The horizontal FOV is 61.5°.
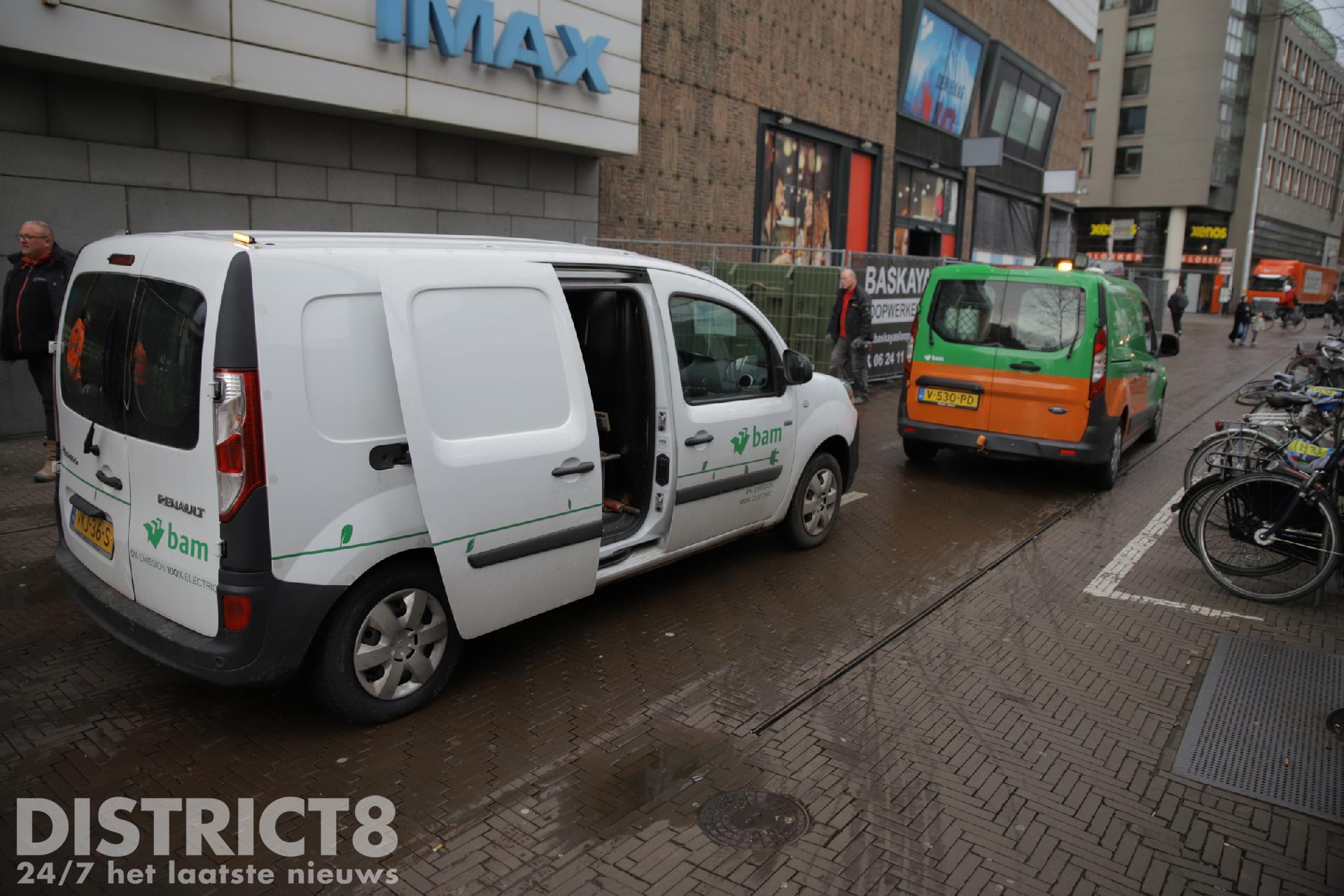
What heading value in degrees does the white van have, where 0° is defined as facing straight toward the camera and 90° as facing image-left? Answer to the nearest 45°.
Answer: approximately 225°

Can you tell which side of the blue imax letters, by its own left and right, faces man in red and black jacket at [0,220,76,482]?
right

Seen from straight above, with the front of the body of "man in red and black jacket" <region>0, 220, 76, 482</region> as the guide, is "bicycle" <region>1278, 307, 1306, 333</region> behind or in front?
behind

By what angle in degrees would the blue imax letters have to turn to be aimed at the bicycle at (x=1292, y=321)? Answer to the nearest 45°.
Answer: approximately 90° to its left

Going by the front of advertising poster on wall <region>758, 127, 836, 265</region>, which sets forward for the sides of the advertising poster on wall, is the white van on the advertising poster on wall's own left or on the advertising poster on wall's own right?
on the advertising poster on wall's own right

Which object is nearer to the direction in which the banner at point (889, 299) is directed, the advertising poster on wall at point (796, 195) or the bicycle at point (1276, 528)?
the bicycle

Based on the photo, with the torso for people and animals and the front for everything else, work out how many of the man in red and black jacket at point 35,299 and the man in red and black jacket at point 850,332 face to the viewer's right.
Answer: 0

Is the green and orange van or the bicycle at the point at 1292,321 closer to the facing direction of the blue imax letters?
the green and orange van

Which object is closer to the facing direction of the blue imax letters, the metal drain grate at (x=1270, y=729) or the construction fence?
the metal drain grate

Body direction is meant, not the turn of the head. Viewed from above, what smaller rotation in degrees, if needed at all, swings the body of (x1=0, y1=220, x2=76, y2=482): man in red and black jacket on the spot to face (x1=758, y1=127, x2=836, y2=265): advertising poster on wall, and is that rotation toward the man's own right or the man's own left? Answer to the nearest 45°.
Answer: approximately 180°

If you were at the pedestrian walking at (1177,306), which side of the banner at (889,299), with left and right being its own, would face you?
left

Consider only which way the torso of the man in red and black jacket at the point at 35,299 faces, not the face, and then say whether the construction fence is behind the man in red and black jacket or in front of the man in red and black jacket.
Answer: behind
